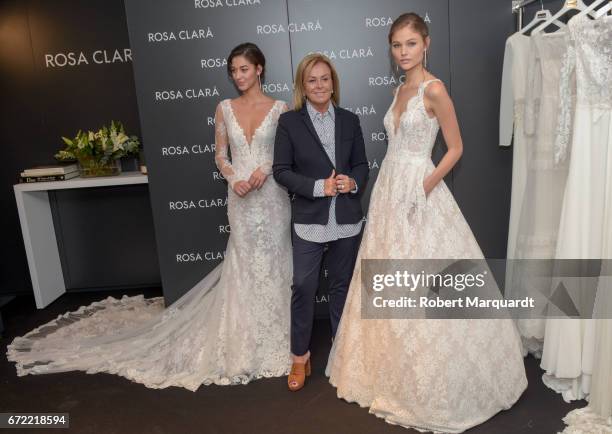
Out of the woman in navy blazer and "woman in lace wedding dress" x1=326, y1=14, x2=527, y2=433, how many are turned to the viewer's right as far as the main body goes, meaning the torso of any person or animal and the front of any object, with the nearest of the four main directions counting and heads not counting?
0

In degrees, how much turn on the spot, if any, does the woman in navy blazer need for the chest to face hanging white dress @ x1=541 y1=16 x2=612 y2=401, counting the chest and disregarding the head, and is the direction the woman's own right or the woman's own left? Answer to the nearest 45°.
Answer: approximately 90° to the woman's own left

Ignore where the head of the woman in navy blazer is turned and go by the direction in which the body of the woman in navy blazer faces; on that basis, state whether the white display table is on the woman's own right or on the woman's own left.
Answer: on the woman's own right

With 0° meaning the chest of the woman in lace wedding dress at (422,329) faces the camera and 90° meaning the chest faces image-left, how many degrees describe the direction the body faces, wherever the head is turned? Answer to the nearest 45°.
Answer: approximately 45°

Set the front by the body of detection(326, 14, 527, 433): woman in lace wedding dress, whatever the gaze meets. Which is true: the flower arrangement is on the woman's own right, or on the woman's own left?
on the woman's own right

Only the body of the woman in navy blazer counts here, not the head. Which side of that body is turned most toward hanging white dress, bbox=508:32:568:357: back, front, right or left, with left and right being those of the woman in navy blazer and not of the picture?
left

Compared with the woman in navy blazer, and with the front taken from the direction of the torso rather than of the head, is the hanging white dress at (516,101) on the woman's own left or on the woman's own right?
on the woman's own left
